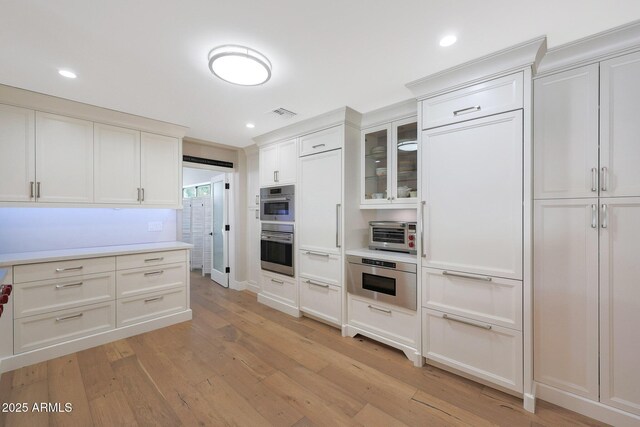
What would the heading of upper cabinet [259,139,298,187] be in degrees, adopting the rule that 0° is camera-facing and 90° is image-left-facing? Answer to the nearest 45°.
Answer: approximately 45°

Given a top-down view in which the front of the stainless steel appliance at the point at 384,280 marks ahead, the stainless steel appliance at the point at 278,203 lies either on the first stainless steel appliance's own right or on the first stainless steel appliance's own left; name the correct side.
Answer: on the first stainless steel appliance's own right

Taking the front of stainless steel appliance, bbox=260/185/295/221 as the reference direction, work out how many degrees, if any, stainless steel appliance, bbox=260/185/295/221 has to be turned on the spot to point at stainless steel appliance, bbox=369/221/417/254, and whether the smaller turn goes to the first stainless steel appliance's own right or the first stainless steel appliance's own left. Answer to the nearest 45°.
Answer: approximately 90° to the first stainless steel appliance's own left

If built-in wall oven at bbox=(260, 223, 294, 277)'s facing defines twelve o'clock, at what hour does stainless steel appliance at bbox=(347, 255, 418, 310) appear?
The stainless steel appliance is roughly at 9 o'clock from the built-in wall oven.

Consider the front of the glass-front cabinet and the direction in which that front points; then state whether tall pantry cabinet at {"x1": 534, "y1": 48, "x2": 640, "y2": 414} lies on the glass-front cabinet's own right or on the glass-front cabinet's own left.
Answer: on the glass-front cabinet's own left

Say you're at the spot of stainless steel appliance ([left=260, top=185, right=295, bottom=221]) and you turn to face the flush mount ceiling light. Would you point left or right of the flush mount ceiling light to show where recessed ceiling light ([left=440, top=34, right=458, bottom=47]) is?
left

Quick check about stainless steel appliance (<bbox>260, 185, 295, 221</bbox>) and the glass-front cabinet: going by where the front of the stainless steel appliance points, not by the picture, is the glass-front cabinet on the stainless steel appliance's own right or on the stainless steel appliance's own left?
on the stainless steel appliance's own left

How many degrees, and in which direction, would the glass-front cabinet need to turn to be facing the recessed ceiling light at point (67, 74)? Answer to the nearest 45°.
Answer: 0° — it already faces it
